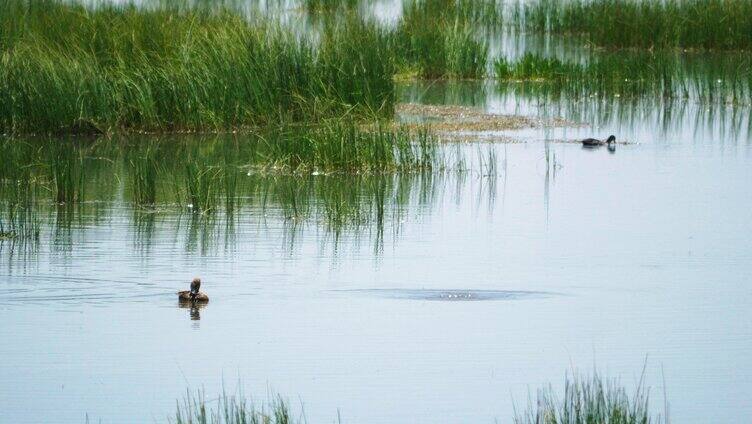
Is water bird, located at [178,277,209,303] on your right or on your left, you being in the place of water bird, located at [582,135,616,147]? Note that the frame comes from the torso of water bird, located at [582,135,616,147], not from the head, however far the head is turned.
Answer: on your right

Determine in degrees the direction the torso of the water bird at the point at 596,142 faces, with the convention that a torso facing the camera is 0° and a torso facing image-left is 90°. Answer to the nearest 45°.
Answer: approximately 270°
